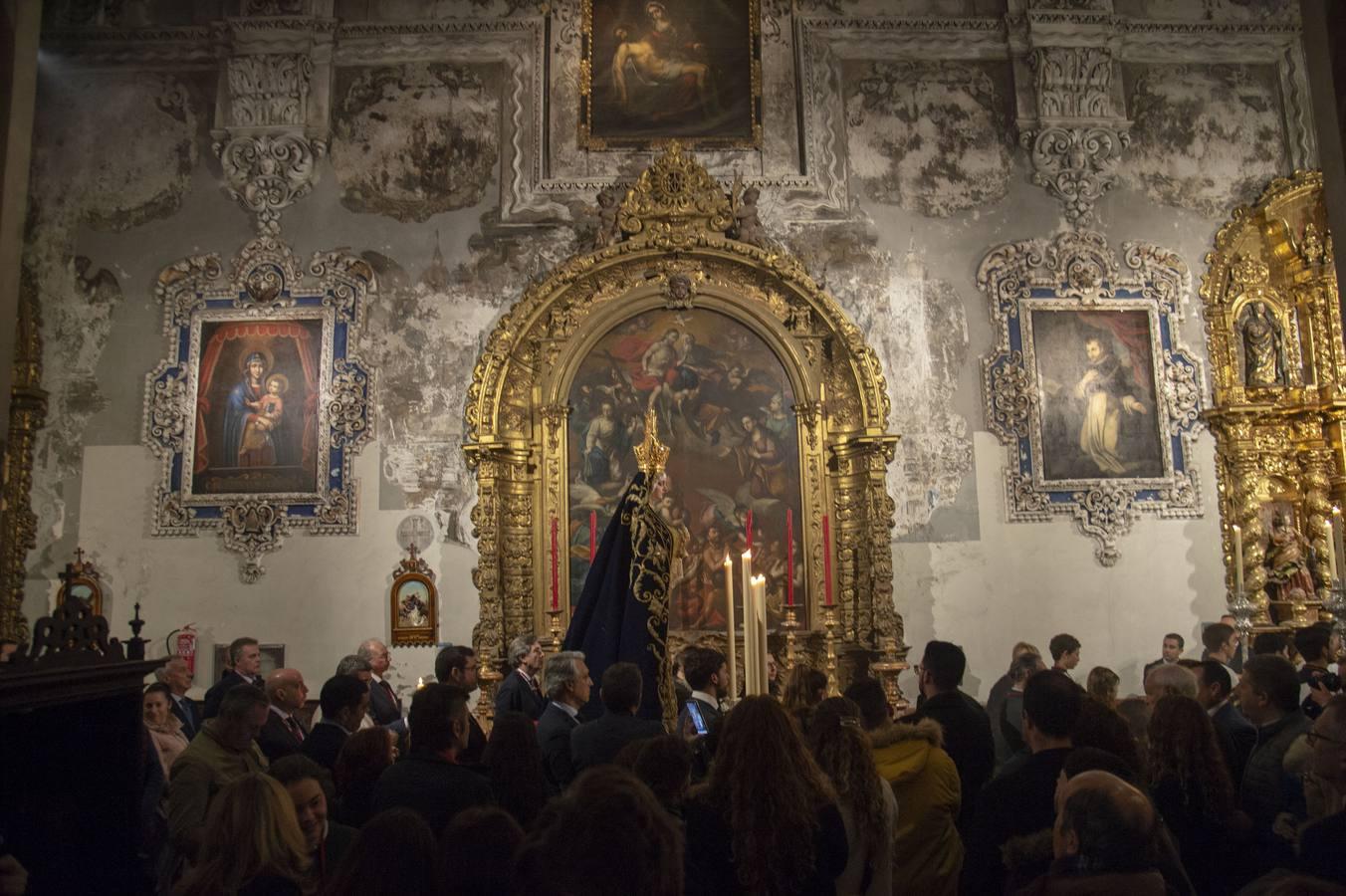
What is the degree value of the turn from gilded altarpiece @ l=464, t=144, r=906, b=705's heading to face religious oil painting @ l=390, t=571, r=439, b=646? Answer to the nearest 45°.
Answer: approximately 90° to its right

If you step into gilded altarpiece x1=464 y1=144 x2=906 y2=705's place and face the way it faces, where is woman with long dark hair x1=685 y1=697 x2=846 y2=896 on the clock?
The woman with long dark hair is roughly at 12 o'clock from the gilded altarpiece.

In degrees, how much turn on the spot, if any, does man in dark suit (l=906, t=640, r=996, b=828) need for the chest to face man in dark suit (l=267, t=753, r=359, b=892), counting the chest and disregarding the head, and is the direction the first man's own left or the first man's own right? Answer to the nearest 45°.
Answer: approximately 90° to the first man's own left

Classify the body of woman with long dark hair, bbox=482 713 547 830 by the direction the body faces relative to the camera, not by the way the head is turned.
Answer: away from the camera

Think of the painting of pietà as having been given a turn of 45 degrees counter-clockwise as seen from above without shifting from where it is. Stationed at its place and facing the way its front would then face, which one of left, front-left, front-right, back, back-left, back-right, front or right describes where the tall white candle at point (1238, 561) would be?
front-left

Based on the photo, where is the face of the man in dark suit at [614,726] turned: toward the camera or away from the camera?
away from the camera

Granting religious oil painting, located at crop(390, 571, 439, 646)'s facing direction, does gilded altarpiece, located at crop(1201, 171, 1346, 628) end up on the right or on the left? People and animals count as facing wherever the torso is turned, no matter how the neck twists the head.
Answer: on its left

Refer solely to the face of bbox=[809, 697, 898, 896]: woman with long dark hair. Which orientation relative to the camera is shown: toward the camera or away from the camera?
away from the camera

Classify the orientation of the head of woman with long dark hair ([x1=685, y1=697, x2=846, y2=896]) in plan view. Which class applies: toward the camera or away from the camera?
away from the camera

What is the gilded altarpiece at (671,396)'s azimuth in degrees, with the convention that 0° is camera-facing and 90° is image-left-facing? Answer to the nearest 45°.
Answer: approximately 0°
